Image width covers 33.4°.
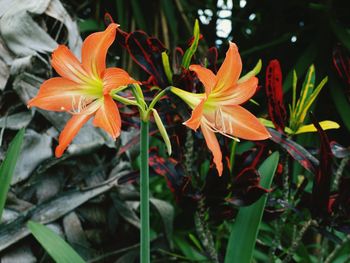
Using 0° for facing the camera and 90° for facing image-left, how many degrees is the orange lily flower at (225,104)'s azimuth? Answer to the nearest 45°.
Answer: approximately 315°

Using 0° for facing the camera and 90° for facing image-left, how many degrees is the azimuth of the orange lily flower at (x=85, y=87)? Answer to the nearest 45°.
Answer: approximately 45°

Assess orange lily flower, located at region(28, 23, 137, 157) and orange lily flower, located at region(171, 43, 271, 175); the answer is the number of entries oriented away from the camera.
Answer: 0

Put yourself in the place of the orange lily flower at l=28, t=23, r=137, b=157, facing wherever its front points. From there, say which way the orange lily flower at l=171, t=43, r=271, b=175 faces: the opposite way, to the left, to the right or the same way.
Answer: to the left
